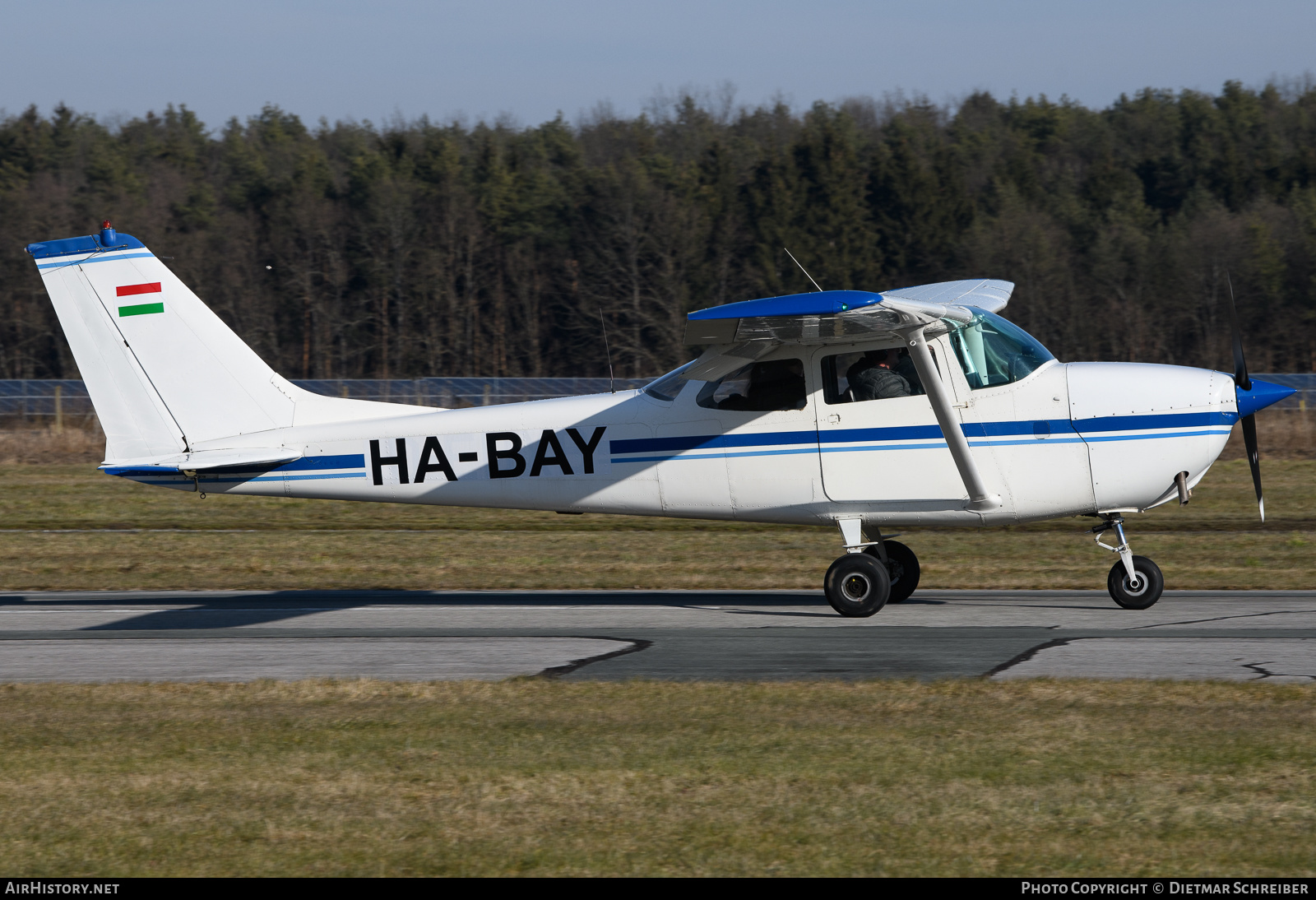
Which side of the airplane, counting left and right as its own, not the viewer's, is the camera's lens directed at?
right
